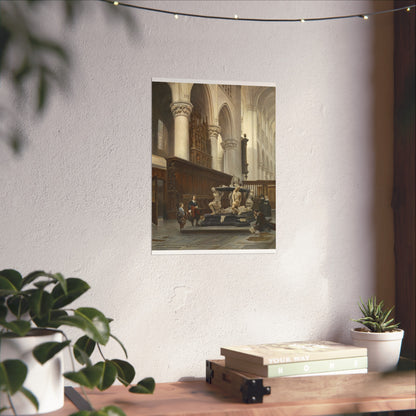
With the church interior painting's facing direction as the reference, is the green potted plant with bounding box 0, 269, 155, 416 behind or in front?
in front

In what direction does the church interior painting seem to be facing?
toward the camera

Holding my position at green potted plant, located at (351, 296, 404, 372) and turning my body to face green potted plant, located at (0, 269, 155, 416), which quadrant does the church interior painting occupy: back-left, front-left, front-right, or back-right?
front-right
